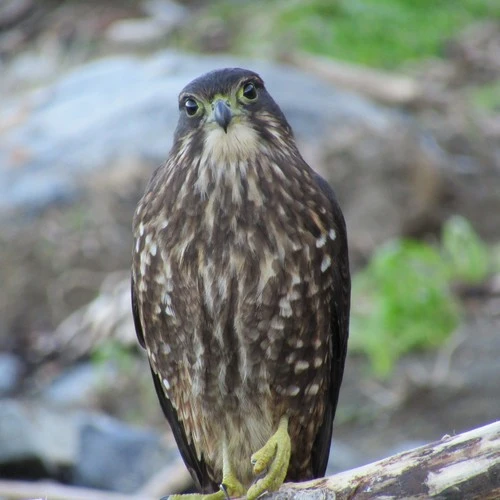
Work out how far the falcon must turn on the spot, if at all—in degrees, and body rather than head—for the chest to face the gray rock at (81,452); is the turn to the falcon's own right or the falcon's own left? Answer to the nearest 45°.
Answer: approximately 135° to the falcon's own right

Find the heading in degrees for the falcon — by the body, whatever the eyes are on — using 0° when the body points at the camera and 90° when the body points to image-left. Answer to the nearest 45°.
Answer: approximately 0°

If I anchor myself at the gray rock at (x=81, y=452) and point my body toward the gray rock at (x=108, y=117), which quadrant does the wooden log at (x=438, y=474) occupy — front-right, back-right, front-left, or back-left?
back-right

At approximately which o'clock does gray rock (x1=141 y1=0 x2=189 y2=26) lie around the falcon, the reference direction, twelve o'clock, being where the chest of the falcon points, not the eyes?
The gray rock is roughly at 6 o'clock from the falcon.

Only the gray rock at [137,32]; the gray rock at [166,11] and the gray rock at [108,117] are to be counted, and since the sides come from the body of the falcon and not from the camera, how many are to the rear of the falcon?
3

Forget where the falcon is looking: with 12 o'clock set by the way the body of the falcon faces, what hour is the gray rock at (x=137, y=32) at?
The gray rock is roughly at 6 o'clock from the falcon.

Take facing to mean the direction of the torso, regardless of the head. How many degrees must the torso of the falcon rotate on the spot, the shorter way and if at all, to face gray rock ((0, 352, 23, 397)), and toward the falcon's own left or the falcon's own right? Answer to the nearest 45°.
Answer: approximately 135° to the falcon's own right

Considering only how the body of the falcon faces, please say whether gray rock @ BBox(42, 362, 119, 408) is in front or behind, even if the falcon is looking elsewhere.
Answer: behind

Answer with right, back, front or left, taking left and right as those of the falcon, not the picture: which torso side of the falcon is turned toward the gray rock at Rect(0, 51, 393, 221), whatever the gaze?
back
